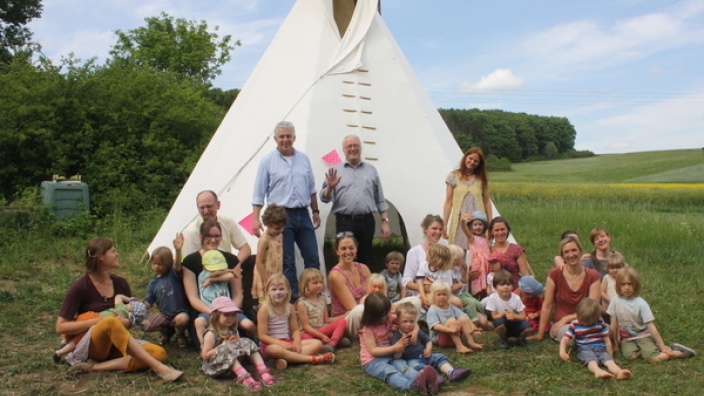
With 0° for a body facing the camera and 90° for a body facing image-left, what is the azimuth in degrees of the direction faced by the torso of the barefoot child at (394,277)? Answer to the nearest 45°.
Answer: approximately 0°

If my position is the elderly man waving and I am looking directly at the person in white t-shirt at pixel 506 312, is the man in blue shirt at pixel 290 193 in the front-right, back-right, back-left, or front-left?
back-right

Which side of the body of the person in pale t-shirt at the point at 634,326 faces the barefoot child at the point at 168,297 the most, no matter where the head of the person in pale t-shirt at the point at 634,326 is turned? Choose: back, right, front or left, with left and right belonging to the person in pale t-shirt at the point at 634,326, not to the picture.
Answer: right

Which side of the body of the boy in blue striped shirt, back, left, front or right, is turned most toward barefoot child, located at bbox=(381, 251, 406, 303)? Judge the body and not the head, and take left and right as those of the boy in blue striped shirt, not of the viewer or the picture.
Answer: right

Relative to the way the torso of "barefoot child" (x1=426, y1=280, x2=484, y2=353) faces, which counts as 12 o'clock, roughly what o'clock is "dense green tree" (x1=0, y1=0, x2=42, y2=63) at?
The dense green tree is roughly at 6 o'clock from the barefoot child.

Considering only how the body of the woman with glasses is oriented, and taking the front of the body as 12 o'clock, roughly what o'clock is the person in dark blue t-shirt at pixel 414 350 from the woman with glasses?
The person in dark blue t-shirt is roughly at 10 o'clock from the woman with glasses.

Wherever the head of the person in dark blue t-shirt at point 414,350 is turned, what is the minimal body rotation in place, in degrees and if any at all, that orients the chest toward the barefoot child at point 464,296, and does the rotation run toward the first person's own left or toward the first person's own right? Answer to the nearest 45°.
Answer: approximately 135° to the first person's own left

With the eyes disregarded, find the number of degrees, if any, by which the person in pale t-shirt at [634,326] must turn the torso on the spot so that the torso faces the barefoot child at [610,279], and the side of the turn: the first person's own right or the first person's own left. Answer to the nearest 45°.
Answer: approximately 180°
